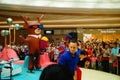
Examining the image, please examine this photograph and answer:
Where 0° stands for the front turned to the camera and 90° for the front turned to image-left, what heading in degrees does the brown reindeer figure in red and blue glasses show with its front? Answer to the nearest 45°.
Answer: approximately 315°
